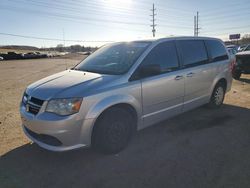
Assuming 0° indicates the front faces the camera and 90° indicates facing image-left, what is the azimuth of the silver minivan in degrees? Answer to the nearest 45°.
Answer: approximately 45°

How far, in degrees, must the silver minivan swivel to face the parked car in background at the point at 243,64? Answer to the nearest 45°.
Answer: approximately 180°
